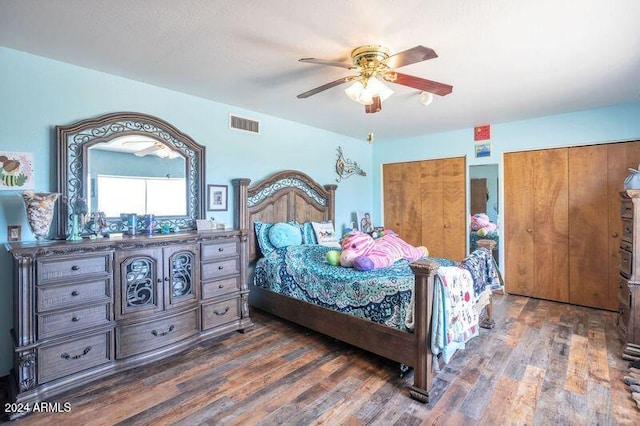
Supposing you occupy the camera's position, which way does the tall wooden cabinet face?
facing to the left of the viewer

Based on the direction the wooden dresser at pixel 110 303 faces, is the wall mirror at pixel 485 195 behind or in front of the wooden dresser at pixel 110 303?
in front

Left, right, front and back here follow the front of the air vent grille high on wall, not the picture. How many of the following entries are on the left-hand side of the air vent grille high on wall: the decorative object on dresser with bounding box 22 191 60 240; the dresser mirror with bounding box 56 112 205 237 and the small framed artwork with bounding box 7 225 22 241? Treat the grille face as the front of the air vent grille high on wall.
0

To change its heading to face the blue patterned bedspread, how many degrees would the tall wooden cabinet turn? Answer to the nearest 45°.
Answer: approximately 45° to its left

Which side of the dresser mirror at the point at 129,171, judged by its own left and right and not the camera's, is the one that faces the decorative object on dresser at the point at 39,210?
right

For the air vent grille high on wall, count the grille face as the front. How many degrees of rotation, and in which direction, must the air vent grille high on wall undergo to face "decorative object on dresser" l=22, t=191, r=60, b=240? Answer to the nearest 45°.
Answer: approximately 90° to its right

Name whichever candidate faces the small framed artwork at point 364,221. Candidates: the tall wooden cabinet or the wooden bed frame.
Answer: the tall wooden cabinet

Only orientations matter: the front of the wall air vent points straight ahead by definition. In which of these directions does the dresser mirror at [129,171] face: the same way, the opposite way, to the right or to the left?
the same way

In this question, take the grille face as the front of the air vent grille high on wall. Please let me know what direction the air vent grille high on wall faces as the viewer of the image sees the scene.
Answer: facing the viewer and to the right of the viewer

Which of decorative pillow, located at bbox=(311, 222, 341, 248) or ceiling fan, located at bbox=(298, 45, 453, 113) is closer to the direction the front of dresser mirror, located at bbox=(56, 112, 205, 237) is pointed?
the ceiling fan

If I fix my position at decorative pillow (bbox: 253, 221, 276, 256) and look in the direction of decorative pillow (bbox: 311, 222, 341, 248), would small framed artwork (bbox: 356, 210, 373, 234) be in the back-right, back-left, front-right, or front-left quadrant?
front-left

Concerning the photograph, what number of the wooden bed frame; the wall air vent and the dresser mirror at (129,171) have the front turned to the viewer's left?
0

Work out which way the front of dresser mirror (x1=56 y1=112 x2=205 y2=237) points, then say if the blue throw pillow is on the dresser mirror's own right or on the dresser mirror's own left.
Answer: on the dresser mirror's own left

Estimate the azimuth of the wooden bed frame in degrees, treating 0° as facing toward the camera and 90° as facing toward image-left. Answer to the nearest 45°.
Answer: approximately 315°

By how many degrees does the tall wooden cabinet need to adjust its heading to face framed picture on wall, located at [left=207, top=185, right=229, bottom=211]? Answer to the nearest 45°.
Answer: approximately 45° to its left
